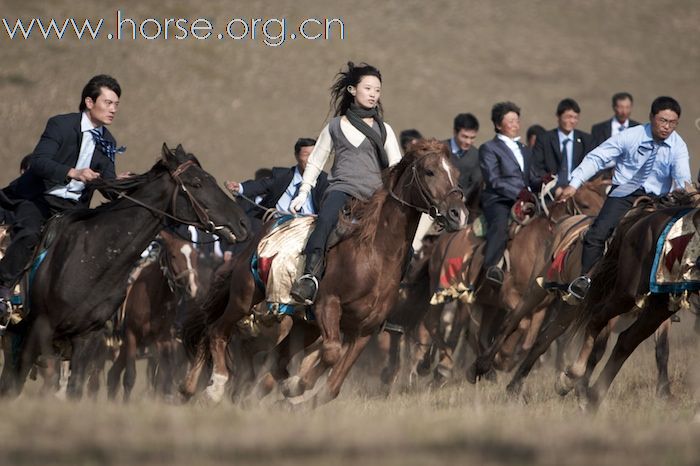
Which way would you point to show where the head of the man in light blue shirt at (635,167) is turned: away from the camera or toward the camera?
toward the camera

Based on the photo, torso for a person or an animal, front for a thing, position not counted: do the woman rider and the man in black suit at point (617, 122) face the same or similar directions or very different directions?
same or similar directions

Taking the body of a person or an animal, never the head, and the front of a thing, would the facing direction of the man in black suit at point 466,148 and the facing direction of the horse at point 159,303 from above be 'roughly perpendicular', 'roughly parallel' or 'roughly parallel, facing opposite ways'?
roughly parallel

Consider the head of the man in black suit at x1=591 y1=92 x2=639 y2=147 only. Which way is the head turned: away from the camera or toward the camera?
toward the camera

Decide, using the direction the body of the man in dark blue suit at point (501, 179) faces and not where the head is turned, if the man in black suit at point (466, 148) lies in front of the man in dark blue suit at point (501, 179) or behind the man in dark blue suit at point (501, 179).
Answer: behind

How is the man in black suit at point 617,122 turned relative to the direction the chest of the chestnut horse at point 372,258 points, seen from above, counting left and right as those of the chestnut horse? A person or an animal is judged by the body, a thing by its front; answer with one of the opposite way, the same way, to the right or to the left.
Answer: the same way

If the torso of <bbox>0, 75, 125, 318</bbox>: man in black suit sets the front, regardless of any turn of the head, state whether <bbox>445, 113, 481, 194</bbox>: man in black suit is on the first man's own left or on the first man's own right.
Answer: on the first man's own left

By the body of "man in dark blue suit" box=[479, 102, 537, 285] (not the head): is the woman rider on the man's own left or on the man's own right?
on the man's own right

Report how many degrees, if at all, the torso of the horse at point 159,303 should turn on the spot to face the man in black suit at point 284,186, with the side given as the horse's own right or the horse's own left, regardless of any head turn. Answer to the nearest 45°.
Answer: approximately 45° to the horse's own left

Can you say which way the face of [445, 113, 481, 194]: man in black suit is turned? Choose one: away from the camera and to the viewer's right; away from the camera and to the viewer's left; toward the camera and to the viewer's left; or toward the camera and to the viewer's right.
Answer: toward the camera and to the viewer's right

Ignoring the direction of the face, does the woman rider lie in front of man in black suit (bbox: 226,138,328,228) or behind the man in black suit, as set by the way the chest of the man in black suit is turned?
in front

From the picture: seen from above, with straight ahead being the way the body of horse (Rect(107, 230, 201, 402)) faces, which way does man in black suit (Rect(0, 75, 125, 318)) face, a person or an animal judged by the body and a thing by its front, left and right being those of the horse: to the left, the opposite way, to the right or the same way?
the same way

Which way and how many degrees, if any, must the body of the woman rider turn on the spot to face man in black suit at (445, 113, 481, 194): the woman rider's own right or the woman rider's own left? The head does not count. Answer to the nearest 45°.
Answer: approximately 135° to the woman rider's own left
